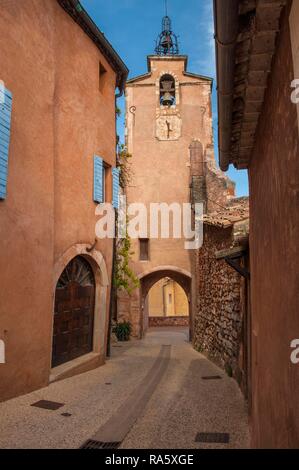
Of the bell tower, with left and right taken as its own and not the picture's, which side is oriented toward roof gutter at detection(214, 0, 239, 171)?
front

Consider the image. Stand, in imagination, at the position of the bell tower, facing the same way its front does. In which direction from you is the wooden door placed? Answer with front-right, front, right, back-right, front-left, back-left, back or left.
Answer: front

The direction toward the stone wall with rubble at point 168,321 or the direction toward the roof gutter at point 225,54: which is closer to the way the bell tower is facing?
the roof gutter

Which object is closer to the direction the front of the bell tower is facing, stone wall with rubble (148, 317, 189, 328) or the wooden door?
the wooden door

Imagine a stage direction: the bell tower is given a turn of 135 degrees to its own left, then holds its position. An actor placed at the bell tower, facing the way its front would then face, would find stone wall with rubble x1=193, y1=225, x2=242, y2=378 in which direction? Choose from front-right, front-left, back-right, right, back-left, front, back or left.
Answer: back-right

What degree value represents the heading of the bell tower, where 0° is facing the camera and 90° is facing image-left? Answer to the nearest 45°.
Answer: approximately 0°

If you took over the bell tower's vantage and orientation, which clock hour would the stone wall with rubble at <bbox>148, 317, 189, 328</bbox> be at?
The stone wall with rubble is roughly at 6 o'clock from the bell tower.
